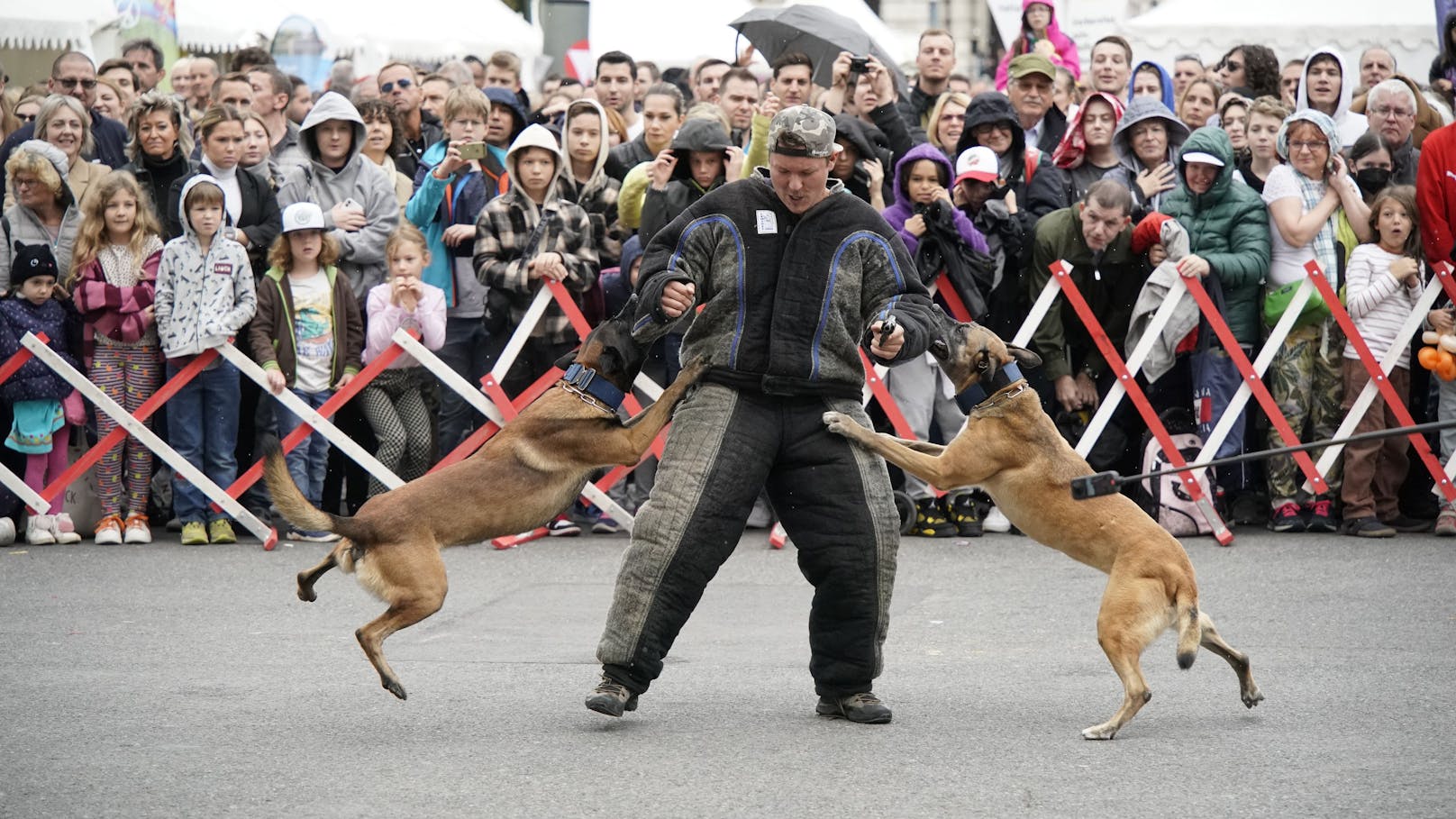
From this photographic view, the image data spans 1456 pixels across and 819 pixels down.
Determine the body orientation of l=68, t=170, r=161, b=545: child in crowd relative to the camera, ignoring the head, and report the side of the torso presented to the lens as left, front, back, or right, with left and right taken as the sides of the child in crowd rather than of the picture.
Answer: front

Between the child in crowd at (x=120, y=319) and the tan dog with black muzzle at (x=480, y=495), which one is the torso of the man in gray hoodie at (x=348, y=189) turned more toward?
the tan dog with black muzzle

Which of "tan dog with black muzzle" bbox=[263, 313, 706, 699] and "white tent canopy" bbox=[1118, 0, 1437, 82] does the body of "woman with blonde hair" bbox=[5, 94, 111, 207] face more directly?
the tan dog with black muzzle

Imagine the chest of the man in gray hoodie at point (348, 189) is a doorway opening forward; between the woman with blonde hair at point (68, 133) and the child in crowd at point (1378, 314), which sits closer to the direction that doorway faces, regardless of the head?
the child in crowd

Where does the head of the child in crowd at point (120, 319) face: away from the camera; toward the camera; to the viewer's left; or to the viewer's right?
toward the camera

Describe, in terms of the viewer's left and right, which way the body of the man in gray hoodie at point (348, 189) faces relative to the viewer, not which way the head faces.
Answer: facing the viewer

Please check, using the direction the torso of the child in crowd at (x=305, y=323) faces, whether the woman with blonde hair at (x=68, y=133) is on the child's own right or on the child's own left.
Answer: on the child's own right

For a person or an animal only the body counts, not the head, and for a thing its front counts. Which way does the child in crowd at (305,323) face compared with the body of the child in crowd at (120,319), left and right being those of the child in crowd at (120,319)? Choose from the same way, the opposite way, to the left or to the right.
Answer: the same way

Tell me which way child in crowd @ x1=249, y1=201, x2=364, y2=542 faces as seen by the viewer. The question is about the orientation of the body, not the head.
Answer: toward the camera

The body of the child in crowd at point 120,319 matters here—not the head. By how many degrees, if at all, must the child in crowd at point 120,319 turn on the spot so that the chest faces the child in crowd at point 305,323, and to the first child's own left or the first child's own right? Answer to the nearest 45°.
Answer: approximately 90° to the first child's own left

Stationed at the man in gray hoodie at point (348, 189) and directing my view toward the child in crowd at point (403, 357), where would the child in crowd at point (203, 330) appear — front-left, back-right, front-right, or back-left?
front-right

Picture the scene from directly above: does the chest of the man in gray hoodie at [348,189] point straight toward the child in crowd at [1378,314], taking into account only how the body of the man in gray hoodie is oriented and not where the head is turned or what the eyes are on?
no

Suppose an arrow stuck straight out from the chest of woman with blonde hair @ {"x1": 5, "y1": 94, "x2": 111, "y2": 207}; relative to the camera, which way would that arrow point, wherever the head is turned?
toward the camera

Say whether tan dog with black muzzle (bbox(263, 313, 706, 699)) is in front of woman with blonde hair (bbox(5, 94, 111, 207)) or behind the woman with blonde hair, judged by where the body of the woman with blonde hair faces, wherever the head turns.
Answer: in front
